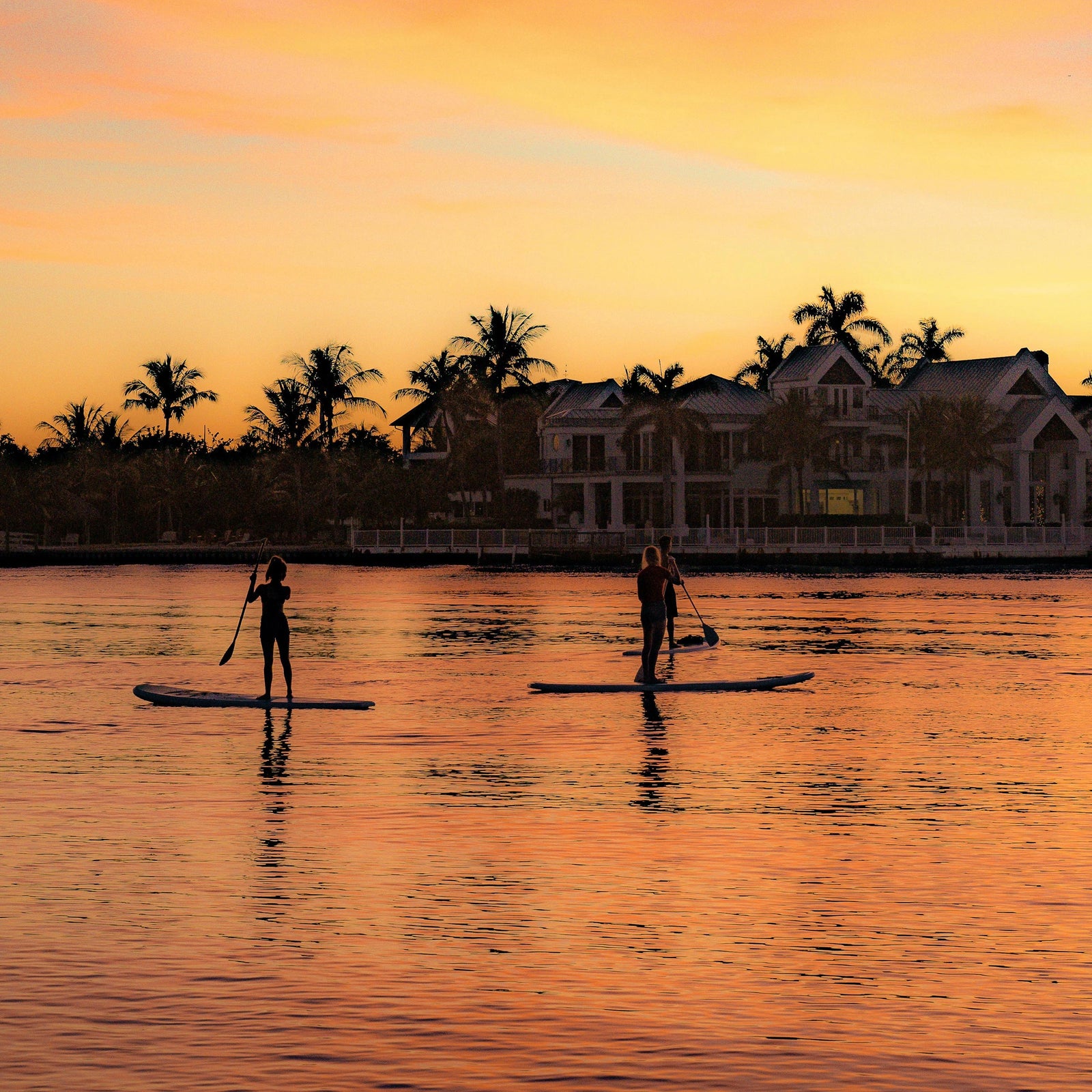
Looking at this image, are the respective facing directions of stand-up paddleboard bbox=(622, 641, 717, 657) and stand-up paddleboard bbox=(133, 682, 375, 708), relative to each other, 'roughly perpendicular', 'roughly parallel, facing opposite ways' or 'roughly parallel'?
roughly parallel, facing opposite ways

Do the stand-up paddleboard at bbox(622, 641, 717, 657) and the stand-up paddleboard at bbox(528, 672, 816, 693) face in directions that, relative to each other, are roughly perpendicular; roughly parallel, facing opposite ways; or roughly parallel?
roughly parallel

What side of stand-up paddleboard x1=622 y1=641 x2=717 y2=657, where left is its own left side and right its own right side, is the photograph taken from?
right

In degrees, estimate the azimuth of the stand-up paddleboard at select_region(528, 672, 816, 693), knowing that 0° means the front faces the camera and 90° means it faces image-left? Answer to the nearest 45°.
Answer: approximately 270°

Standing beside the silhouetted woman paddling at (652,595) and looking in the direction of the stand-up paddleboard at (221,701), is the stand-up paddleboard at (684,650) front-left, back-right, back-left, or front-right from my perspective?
back-right

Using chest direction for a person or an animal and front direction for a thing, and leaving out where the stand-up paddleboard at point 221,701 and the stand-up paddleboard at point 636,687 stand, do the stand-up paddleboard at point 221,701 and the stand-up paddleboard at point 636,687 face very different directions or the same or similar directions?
very different directions

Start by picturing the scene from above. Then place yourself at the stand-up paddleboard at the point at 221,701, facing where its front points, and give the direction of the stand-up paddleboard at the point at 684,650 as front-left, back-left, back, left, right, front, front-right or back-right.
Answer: back-right

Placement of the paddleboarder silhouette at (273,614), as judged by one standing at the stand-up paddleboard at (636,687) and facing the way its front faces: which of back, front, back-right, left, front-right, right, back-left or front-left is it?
back-right

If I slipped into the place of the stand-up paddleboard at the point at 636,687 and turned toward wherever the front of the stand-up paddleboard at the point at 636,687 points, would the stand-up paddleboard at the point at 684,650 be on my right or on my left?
on my left

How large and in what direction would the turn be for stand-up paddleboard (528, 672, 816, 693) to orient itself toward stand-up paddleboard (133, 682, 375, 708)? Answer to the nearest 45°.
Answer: approximately 135° to its right

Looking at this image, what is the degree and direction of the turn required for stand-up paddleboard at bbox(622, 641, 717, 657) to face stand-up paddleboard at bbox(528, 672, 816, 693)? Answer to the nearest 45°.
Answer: approximately 90° to its right

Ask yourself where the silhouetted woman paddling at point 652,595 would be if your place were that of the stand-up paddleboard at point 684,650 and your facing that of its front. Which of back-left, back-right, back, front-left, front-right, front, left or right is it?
right

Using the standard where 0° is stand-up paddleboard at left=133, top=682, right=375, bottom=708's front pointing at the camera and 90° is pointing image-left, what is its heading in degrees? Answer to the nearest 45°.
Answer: approximately 90°

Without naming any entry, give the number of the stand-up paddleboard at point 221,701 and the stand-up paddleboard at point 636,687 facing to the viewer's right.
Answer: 1

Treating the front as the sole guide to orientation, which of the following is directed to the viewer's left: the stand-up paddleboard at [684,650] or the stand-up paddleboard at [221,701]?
the stand-up paddleboard at [221,701]
